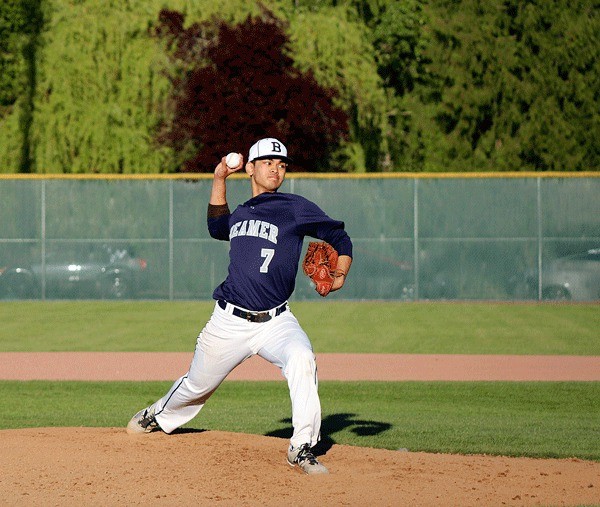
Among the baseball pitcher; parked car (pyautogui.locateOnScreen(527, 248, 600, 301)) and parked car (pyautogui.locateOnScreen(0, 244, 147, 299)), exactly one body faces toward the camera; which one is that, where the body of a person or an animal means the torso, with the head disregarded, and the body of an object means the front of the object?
the baseball pitcher

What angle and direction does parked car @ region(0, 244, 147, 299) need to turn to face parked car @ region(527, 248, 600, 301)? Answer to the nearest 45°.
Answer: approximately 180°

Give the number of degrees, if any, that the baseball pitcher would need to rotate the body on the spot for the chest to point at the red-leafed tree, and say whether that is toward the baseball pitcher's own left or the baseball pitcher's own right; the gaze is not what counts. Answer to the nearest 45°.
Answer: approximately 180°

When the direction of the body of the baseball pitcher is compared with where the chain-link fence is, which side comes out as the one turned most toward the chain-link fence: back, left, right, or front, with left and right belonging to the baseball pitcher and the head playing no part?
back

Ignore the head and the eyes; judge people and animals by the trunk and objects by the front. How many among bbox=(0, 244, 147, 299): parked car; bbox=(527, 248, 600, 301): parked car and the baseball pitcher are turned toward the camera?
1

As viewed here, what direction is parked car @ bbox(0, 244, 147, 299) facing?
to the viewer's left

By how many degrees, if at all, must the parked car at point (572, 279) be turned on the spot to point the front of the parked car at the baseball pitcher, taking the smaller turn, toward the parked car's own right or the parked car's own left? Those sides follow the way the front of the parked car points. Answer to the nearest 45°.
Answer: approximately 90° to the parked car's own left

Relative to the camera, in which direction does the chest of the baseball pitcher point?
toward the camera

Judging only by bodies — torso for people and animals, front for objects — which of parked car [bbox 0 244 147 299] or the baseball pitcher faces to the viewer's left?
the parked car

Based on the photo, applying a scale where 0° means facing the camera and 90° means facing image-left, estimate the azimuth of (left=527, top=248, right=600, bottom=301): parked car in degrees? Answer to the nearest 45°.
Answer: approximately 90°

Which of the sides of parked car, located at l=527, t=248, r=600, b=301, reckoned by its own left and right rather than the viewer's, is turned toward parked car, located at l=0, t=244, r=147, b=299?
front
